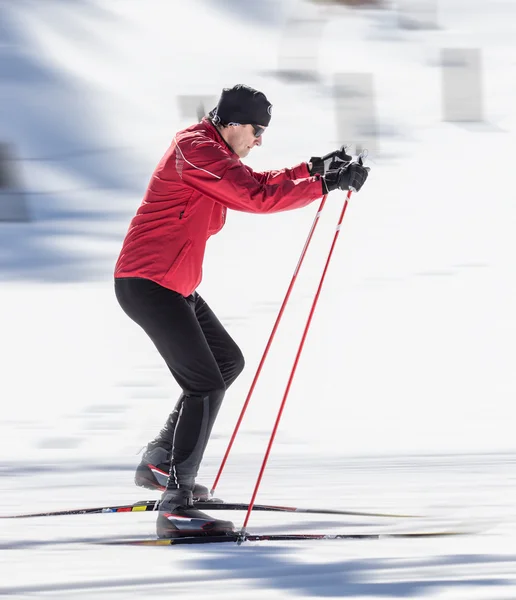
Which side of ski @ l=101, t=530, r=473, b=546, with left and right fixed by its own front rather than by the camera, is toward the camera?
right

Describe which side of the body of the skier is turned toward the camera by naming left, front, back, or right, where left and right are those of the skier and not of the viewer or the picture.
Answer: right

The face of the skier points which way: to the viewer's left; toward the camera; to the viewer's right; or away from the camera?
to the viewer's right
